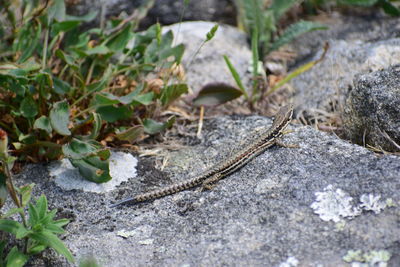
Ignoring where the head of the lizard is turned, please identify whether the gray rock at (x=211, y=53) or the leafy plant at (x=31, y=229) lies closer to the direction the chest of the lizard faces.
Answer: the gray rock

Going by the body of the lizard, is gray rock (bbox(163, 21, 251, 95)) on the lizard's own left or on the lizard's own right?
on the lizard's own left

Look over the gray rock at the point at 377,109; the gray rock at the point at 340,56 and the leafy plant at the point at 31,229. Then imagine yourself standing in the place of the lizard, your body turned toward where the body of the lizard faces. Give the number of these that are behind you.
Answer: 1

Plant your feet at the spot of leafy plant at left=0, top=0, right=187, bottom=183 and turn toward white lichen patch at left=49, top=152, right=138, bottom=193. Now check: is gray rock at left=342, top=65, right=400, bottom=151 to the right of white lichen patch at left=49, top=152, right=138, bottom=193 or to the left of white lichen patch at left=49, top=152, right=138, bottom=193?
left

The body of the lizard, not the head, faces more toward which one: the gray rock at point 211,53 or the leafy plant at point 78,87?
the gray rock

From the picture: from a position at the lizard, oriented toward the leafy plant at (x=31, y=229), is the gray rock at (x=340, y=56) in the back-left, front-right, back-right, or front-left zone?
back-right

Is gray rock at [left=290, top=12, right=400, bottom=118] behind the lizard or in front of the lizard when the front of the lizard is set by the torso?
in front

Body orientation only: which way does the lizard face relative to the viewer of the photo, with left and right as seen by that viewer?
facing away from the viewer and to the right of the viewer

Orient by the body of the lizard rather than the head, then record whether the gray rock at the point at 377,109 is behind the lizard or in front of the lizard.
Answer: in front

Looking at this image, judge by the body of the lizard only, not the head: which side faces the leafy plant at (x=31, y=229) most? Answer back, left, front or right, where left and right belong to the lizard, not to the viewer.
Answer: back

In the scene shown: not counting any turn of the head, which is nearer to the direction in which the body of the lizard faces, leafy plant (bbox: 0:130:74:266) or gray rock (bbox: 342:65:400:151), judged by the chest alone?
the gray rock

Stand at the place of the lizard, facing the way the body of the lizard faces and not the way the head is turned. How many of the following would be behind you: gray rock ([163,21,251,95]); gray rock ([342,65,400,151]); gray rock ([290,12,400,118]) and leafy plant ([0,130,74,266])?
1

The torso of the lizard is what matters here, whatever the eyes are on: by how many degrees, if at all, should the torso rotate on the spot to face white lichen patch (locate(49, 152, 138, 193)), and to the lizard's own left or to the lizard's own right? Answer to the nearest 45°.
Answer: approximately 135° to the lizard's own left
